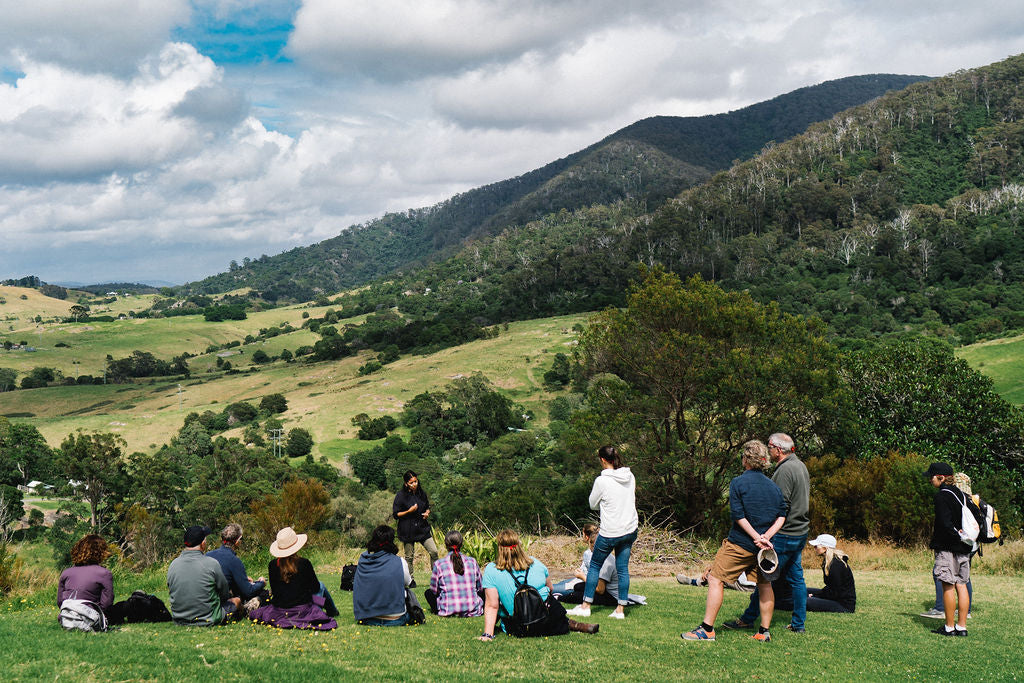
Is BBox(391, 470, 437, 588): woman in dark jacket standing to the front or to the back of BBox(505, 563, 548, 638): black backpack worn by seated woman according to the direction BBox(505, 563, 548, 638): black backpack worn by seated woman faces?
to the back

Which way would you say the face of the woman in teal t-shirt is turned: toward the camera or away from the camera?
away from the camera

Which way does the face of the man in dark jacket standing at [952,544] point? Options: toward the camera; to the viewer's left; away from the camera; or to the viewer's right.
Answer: to the viewer's left

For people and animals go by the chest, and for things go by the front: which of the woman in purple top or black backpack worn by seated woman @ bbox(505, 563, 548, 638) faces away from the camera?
the woman in purple top

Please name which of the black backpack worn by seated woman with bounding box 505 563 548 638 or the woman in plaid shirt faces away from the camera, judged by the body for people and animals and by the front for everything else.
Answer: the woman in plaid shirt

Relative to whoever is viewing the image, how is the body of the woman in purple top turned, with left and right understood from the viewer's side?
facing away from the viewer

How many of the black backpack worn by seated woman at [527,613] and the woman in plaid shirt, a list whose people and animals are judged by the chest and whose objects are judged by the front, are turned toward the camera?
1

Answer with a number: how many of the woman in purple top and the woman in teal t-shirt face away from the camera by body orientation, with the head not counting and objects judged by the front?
2

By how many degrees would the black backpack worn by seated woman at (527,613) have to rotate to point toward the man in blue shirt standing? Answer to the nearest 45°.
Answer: approximately 90° to its left

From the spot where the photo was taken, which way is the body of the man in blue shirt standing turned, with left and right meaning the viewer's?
facing away from the viewer and to the left of the viewer

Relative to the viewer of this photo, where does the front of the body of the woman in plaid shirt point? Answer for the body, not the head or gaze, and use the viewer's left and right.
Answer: facing away from the viewer

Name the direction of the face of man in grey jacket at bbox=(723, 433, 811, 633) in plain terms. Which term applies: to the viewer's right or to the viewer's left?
to the viewer's left

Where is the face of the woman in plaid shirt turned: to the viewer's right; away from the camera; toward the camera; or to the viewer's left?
away from the camera

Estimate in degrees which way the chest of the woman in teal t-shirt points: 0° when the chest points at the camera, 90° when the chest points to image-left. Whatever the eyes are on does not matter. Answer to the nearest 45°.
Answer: approximately 180°

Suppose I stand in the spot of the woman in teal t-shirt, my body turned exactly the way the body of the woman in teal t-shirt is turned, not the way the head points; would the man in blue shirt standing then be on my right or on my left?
on my right
